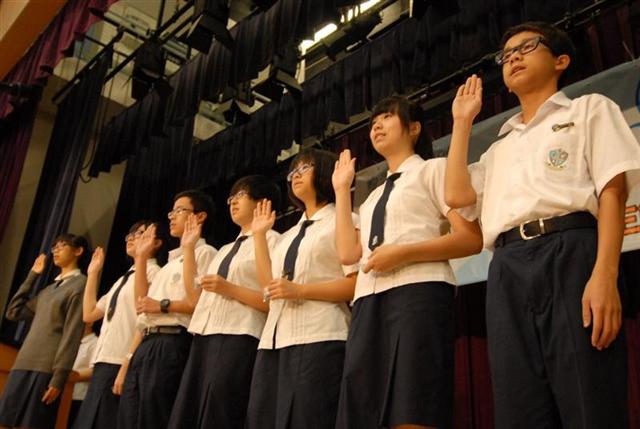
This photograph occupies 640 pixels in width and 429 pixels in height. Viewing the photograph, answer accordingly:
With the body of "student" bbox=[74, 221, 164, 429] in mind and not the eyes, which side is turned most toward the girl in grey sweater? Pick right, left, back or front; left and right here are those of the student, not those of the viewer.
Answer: right

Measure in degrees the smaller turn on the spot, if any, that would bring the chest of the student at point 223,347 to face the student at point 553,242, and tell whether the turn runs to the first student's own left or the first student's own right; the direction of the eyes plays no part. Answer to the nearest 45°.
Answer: approximately 90° to the first student's own left

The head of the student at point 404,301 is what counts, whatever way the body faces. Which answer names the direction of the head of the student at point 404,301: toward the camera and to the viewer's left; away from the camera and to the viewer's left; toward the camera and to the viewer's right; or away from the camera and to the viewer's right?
toward the camera and to the viewer's left

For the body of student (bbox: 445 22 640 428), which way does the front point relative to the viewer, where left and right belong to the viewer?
facing the viewer and to the left of the viewer

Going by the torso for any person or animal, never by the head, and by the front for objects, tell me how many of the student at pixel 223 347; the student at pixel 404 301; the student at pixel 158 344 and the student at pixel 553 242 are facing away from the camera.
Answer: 0

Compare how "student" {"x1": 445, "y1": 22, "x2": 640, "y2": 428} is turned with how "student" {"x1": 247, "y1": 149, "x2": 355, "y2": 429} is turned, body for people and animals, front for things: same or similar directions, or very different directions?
same or similar directions

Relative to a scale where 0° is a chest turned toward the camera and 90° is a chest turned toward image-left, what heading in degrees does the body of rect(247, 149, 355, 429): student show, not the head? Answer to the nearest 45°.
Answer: approximately 45°

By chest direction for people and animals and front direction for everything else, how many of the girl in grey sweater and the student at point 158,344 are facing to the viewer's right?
0

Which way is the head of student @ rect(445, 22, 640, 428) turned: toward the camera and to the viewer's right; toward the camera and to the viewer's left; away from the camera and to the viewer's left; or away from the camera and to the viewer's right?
toward the camera and to the viewer's left

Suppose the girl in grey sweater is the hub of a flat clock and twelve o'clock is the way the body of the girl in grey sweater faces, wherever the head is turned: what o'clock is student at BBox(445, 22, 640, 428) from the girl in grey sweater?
The student is roughly at 10 o'clock from the girl in grey sweater.

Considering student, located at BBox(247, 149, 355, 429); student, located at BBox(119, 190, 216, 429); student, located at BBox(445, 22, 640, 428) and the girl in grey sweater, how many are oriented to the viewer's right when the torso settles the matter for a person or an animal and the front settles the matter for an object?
0

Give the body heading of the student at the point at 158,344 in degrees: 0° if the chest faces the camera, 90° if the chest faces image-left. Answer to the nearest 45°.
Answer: approximately 45°

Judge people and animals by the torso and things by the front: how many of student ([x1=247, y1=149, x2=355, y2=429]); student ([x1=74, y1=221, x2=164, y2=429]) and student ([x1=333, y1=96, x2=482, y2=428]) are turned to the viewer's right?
0

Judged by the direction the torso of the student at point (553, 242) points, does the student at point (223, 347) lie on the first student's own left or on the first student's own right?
on the first student's own right

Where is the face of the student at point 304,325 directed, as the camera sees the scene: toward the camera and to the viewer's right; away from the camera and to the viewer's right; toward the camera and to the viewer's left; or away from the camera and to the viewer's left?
toward the camera and to the viewer's left
